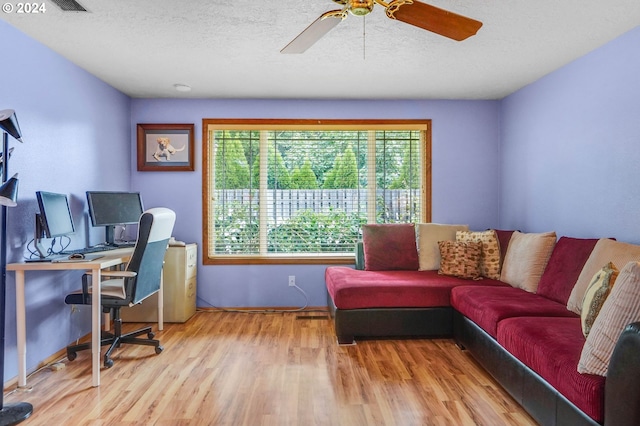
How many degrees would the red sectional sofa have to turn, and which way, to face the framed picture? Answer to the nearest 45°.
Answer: approximately 45° to its right

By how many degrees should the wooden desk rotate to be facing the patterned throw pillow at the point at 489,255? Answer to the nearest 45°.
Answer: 0° — it already faces it

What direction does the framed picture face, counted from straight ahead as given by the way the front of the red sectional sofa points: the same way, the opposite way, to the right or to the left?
to the left

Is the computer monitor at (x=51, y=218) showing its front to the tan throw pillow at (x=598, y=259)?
yes

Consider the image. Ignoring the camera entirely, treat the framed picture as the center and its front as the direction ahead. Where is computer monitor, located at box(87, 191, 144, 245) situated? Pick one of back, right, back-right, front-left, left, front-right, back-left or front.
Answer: front-right

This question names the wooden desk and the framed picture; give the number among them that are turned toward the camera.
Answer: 1

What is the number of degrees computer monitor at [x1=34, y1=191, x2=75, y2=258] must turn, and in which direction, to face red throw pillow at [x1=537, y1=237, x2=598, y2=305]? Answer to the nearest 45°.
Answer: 0° — it already faces it

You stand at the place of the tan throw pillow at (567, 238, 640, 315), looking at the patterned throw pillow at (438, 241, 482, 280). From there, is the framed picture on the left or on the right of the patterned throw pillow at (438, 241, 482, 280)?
left

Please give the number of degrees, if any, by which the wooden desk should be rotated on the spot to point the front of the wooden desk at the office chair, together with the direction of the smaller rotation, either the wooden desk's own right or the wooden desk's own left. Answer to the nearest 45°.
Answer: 0° — it already faces it

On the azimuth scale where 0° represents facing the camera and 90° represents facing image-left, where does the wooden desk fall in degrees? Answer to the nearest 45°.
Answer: approximately 270°

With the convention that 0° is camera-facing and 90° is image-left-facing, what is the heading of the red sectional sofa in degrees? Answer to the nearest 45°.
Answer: approximately 45°

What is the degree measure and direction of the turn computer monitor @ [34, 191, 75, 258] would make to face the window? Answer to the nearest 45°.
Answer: approximately 45° to its left

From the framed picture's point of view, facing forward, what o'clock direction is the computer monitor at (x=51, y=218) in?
The computer monitor is roughly at 1 o'clock from the framed picture.

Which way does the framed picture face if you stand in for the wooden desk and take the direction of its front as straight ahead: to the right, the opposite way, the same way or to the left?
to the right
